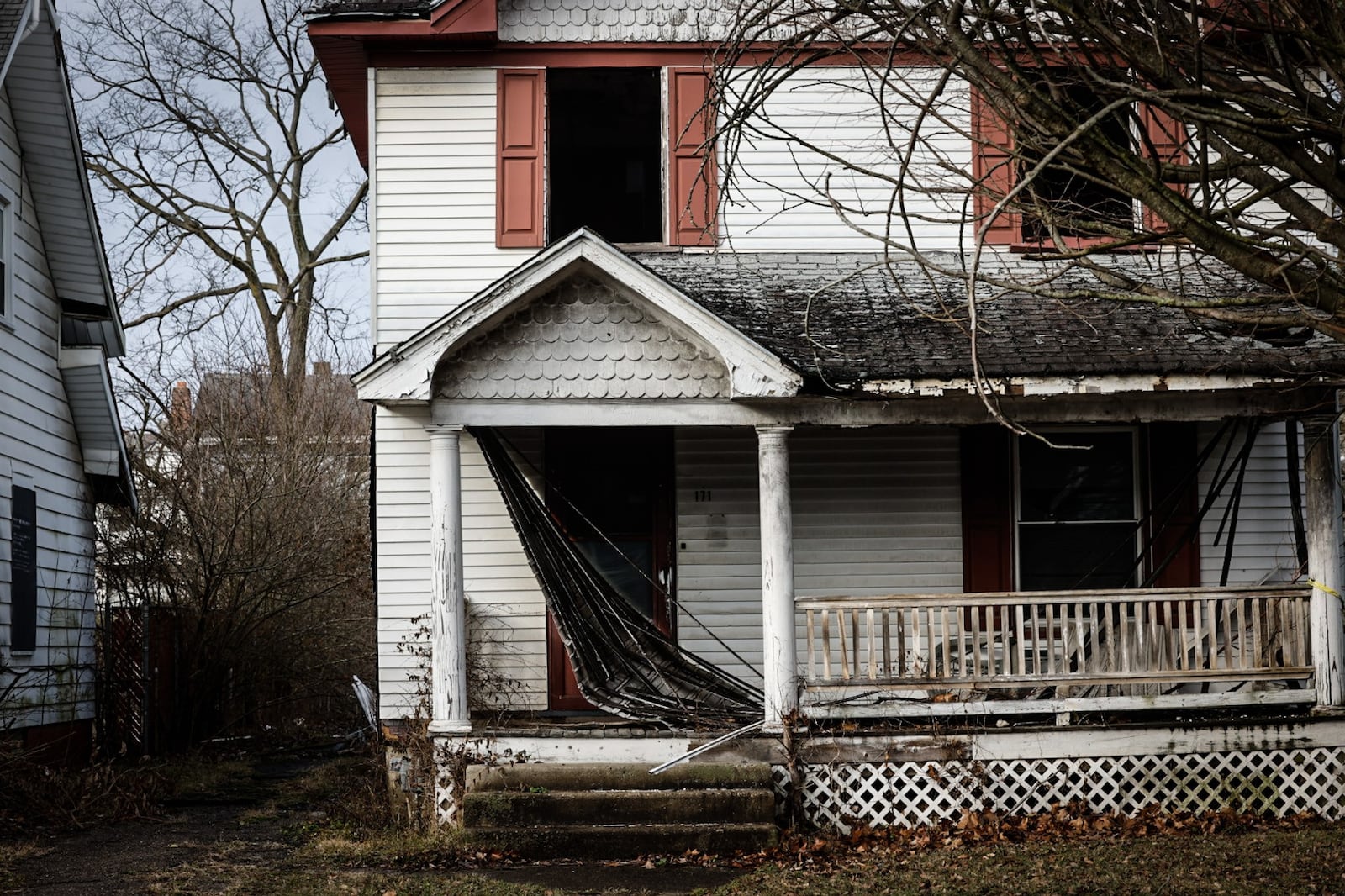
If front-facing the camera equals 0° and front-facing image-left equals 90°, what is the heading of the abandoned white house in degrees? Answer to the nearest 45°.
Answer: approximately 0°

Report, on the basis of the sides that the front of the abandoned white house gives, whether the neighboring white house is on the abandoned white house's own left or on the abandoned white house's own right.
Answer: on the abandoned white house's own right

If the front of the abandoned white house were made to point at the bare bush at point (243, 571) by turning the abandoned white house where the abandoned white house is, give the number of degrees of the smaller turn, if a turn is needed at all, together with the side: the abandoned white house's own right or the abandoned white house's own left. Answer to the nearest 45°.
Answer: approximately 135° to the abandoned white house's own right
